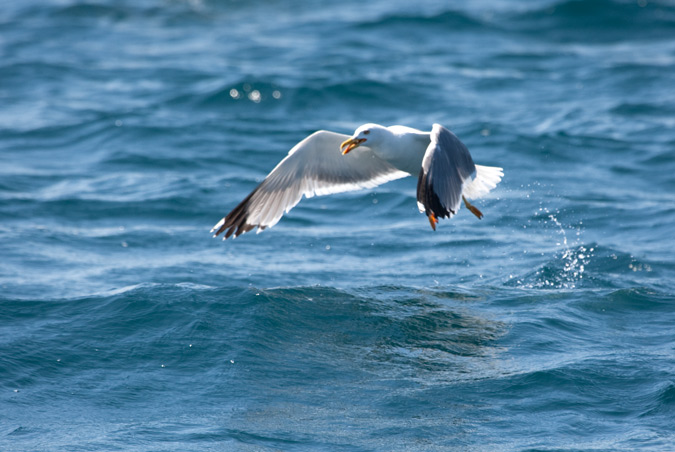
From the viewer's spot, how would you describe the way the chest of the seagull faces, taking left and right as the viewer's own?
facing the viewer and to the left of the viewer

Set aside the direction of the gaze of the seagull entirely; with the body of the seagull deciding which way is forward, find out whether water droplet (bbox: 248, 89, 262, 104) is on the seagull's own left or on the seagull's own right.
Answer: on the seagull's own right
